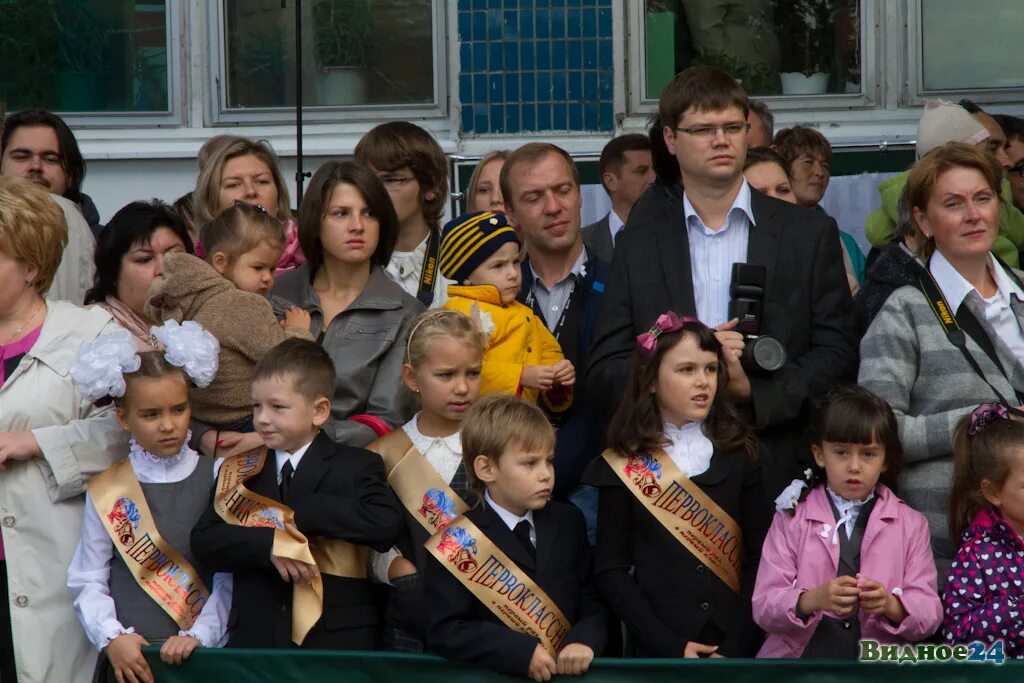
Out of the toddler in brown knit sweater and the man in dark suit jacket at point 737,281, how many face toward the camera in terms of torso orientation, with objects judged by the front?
1

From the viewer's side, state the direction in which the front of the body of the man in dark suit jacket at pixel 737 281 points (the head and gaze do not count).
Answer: toward the camera

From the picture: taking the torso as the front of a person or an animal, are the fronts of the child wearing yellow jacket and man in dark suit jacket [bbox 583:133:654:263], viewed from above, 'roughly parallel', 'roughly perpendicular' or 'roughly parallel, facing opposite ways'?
roughly parallel

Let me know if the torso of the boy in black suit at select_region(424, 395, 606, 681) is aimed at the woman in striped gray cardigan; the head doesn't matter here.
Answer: no

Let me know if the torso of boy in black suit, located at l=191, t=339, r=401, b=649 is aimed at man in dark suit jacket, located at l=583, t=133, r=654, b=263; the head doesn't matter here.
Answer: no

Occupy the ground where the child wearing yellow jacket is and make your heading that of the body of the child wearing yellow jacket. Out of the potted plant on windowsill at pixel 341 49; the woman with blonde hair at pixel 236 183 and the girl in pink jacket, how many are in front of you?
1

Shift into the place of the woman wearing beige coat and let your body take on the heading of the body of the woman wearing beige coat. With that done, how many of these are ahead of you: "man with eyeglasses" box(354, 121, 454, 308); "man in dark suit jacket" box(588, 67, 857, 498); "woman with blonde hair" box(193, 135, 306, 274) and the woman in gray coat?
0

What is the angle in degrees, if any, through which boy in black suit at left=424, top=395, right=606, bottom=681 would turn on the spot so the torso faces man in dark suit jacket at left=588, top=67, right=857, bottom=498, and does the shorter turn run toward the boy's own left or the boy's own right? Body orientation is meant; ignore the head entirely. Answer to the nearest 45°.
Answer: approximately 90° to the boy's own left

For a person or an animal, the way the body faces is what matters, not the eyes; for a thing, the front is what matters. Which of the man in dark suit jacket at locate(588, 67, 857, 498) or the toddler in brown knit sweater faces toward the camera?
the man in dark suit jacket

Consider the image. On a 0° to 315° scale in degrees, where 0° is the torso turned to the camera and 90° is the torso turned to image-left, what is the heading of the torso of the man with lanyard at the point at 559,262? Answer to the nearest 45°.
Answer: approximately 315°
